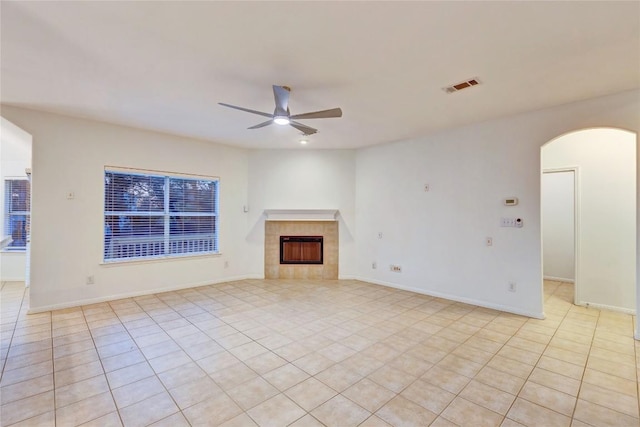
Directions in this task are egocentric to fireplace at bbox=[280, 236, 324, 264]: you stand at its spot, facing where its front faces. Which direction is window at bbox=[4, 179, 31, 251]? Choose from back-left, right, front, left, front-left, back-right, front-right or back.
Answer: right

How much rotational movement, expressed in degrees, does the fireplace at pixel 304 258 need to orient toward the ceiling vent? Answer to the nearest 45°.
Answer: approximately 45° to its left

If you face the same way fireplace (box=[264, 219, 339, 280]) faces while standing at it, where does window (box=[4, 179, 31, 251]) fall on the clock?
The window is roughly at 3 o'clock from the fireplace.

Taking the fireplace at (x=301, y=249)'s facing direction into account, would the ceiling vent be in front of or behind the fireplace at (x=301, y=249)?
in front

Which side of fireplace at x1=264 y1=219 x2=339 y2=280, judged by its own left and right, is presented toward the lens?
front
